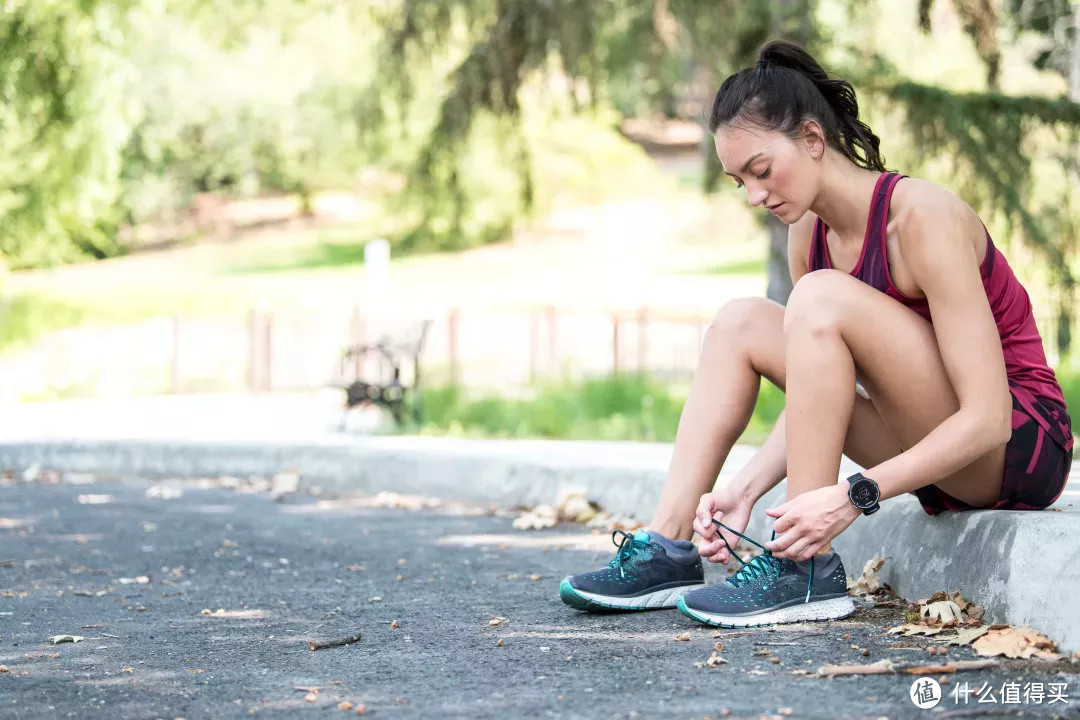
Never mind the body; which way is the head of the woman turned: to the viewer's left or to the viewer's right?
to the viewer's left

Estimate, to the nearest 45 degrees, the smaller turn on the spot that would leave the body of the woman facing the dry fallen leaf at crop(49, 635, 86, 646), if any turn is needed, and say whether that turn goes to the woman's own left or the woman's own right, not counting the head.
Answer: approximately 45° to the woman's own right

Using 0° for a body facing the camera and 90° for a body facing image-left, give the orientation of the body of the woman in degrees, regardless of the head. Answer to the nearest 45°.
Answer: approximately 45°

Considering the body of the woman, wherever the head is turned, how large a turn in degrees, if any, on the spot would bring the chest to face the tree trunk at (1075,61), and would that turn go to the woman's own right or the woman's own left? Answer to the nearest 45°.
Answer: approximately 135° to the woman's own right

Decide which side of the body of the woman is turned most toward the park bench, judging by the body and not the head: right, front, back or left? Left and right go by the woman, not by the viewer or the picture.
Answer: right
